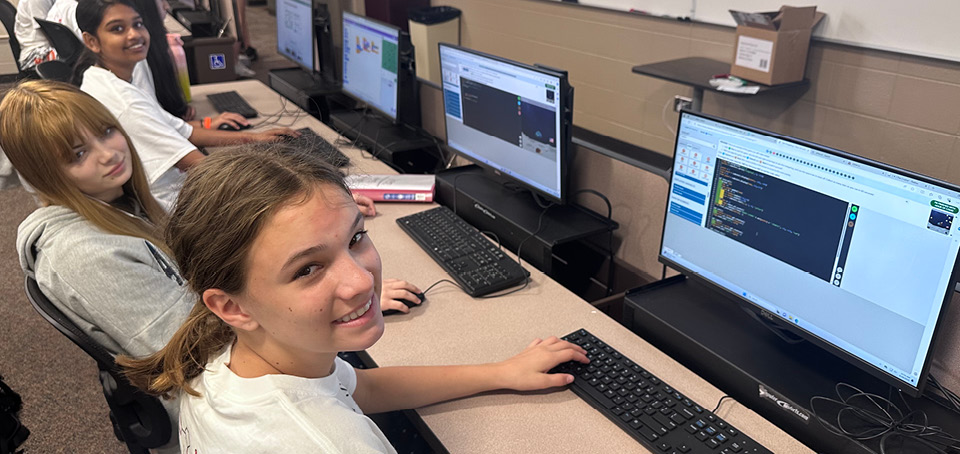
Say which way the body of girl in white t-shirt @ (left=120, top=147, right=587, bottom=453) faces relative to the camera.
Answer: to the viewer's right

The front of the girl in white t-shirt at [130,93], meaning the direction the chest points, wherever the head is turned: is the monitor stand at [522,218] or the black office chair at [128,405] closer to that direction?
the monitor stand

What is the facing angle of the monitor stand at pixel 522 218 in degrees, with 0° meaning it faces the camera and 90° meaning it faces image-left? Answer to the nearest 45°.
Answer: approximately 45°

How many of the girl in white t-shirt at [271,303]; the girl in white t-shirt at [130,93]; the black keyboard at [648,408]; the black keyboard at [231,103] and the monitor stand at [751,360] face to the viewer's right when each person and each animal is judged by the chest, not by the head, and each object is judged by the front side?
2

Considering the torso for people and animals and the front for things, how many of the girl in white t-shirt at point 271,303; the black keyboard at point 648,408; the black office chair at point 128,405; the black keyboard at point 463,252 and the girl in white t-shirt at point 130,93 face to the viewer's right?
3

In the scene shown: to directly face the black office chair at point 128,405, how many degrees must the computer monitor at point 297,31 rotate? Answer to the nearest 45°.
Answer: approximately 45° to its left

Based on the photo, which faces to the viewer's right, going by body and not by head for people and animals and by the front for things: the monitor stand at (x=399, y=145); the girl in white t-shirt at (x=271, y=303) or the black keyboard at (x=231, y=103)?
the girl in white t-shirt

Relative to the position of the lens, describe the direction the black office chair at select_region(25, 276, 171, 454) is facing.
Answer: facing to the right of the viewer

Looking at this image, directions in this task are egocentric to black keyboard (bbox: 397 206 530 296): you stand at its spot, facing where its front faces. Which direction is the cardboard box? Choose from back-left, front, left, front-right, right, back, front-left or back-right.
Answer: back

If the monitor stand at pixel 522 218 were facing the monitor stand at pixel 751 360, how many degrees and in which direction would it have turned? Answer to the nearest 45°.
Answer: approximately 90° to its left

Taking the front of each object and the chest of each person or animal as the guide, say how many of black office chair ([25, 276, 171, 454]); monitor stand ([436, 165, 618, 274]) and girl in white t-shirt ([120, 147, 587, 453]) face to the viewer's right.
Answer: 2

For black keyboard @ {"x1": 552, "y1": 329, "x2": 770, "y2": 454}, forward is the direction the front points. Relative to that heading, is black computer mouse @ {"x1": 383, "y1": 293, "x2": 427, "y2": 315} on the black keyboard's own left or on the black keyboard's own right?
on the black keyboard's own right

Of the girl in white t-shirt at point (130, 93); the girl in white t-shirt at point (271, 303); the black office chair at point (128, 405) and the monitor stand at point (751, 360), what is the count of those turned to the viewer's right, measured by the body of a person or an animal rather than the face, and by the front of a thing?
3
